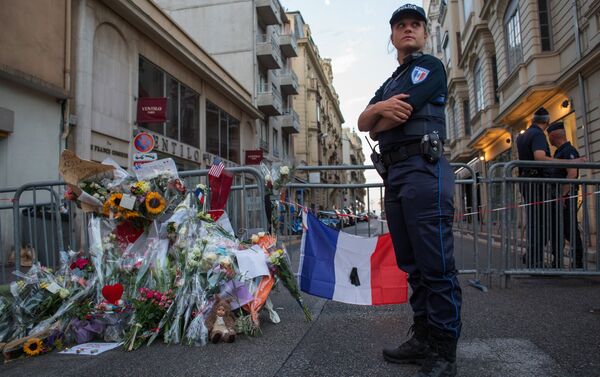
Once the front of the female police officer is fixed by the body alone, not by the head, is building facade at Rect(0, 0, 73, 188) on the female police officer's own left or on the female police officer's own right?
on the female police officer's own right

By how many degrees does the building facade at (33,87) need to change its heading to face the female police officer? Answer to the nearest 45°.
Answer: approximately 45° to its right

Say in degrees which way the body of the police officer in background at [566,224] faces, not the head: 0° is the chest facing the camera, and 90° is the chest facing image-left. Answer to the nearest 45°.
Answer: approximately 90°

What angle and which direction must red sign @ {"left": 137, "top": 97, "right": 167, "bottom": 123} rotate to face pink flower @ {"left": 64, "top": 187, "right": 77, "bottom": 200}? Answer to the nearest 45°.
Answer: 0° — it already faces it

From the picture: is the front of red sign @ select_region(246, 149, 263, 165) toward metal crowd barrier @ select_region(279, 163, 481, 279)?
yes

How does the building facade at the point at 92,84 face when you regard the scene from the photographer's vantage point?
facing the viewer and to the right of the viewer

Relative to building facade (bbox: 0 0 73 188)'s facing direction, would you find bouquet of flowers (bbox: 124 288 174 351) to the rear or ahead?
ahead

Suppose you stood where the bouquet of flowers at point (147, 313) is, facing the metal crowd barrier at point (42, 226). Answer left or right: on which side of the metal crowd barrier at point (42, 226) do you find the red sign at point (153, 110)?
right

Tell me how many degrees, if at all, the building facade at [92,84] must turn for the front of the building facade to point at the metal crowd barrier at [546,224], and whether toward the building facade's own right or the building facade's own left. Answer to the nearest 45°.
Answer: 0° — it already faces it

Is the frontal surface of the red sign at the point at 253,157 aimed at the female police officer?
yes

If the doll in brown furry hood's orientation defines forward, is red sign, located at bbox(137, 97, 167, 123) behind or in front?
behind

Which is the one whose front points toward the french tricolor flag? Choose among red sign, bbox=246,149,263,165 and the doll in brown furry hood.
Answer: the red sign
